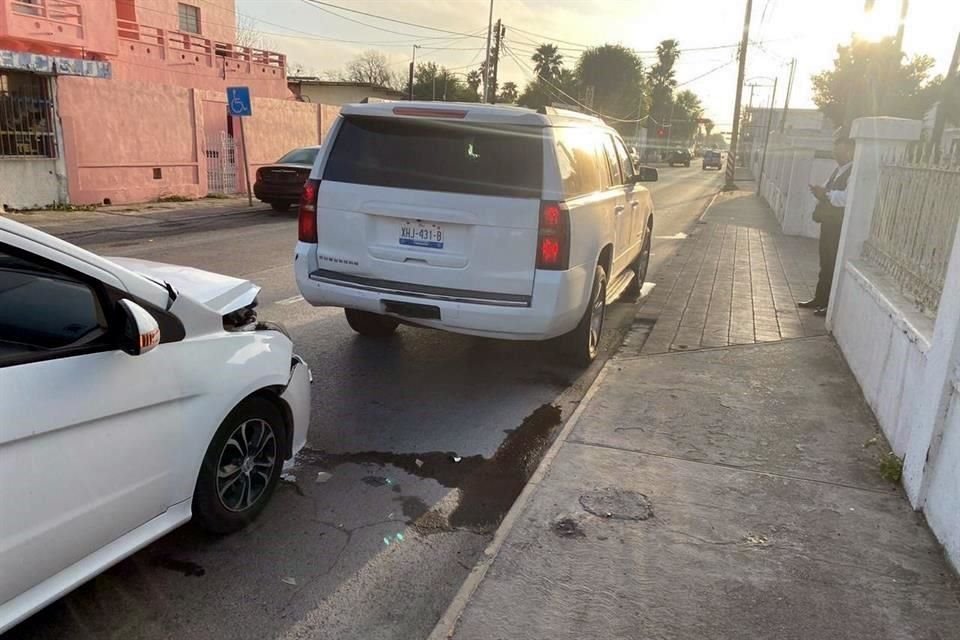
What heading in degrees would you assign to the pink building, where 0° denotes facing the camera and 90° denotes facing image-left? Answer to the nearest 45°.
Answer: approximately 315°

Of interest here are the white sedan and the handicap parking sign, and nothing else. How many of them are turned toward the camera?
1

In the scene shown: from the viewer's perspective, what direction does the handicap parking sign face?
toward the camera

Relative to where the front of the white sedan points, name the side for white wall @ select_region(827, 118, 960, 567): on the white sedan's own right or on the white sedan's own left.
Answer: on the white sedan's own right

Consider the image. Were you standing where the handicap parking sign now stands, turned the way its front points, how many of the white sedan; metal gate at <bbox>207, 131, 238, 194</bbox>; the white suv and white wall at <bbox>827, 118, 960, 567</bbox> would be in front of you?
3

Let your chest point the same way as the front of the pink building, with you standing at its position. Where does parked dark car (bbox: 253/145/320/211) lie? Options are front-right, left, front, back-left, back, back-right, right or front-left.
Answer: front

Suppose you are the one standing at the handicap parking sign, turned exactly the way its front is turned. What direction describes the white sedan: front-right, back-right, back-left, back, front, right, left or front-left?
front

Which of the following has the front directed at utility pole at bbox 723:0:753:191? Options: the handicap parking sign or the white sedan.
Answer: the white sedan

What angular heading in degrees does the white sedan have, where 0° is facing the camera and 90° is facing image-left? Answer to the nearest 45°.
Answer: approximately 225°

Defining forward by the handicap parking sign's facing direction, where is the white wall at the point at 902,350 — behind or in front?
in front

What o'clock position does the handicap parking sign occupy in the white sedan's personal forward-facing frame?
The handicap parking sign is roughly at 11 o'clock from the white sedan.

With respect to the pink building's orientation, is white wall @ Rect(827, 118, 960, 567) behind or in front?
in front

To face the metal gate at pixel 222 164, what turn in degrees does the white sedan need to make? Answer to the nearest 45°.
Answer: approximately 45° to its left

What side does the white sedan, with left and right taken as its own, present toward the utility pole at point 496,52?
front

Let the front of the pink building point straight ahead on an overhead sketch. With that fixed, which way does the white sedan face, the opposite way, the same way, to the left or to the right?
to the left

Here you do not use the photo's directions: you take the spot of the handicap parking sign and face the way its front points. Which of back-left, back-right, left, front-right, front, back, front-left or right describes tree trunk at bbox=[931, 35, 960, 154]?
front-left
